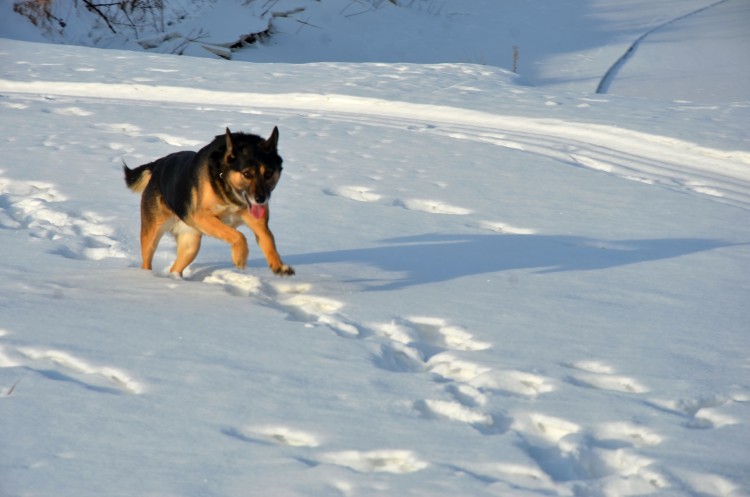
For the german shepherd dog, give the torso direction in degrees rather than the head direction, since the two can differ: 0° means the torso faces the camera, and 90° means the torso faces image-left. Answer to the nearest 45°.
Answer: approximately 315°
